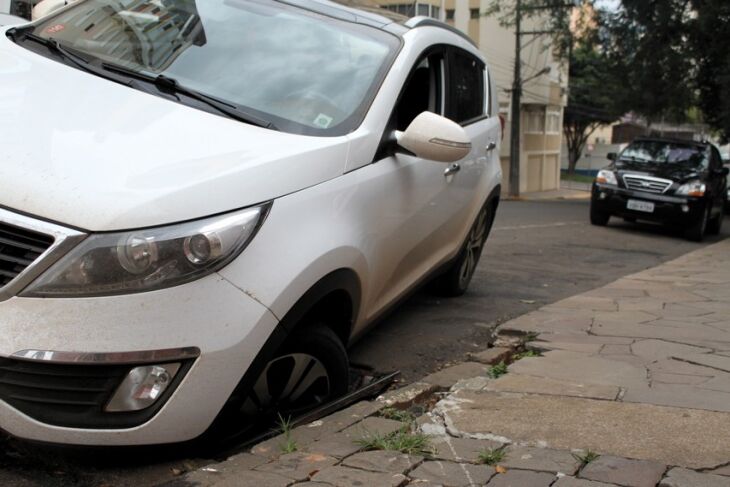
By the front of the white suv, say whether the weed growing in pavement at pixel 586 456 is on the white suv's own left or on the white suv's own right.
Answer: on the white suv's own left

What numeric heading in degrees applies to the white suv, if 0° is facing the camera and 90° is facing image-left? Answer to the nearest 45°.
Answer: approximately 45°

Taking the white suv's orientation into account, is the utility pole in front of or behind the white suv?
behind

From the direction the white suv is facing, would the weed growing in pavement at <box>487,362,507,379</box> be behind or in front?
behind

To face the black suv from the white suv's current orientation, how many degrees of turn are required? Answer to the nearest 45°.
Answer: approximately 180°

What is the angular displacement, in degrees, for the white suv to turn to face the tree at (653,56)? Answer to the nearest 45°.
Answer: approximately 180°
